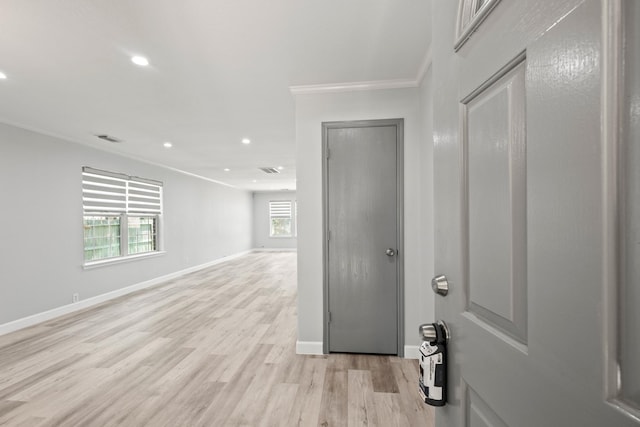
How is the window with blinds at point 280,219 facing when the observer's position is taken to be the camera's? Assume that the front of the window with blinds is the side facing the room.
facing the viewer

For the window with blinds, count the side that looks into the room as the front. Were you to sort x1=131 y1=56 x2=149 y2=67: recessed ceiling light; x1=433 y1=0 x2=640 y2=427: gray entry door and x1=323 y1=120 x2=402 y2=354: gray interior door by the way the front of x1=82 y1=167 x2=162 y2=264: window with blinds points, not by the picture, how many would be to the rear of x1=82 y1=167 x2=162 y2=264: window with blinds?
0

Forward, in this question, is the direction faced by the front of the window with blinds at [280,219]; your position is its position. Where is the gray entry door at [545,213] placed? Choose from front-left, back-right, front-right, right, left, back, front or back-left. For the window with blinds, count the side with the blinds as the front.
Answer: front

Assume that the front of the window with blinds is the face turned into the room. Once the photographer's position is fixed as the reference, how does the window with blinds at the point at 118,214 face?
facing the viewer and to the right of the viewer

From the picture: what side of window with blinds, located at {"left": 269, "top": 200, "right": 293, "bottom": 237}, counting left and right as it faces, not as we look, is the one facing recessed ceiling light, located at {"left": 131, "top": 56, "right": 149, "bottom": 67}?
front

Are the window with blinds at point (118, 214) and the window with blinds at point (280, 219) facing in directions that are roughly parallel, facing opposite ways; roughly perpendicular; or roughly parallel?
roughly perpendicular

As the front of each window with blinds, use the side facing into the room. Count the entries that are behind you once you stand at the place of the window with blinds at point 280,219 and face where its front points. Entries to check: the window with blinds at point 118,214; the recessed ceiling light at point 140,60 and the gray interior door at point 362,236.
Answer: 0

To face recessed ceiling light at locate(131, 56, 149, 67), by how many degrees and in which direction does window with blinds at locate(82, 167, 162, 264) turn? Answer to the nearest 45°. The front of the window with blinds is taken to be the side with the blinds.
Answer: approximately 45° to its right

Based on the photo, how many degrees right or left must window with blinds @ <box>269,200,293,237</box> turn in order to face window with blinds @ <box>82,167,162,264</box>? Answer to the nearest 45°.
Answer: approximately 45° to its right

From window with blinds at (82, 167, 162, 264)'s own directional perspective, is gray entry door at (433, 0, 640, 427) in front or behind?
in front

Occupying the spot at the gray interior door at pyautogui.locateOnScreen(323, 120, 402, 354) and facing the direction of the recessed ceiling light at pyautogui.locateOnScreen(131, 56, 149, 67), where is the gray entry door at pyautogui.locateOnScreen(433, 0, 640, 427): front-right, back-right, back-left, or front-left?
front-left

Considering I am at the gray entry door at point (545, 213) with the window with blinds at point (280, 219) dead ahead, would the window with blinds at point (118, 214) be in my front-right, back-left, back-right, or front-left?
front-left

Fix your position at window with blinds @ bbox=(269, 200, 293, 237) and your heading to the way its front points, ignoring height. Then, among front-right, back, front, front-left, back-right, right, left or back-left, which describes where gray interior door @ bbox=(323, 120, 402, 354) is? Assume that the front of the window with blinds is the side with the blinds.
front

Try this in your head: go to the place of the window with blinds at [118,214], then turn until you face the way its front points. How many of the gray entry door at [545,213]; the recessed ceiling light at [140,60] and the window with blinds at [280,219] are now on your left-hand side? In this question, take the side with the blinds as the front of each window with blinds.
1

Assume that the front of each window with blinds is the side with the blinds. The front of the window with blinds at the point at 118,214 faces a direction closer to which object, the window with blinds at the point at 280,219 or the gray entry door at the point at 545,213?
the gray entry door

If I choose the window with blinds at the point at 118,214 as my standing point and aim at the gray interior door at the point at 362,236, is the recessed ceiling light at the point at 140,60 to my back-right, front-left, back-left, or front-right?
front-right

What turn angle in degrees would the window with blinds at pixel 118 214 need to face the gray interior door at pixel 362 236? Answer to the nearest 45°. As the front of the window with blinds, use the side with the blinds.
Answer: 0° — it already faces it

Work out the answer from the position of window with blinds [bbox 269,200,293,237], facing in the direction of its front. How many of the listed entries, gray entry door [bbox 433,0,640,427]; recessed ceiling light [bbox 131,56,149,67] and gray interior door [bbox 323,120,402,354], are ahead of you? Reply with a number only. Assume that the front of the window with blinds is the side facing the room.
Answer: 3

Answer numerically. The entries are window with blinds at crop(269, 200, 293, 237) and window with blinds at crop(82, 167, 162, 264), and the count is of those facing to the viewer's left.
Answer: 0
